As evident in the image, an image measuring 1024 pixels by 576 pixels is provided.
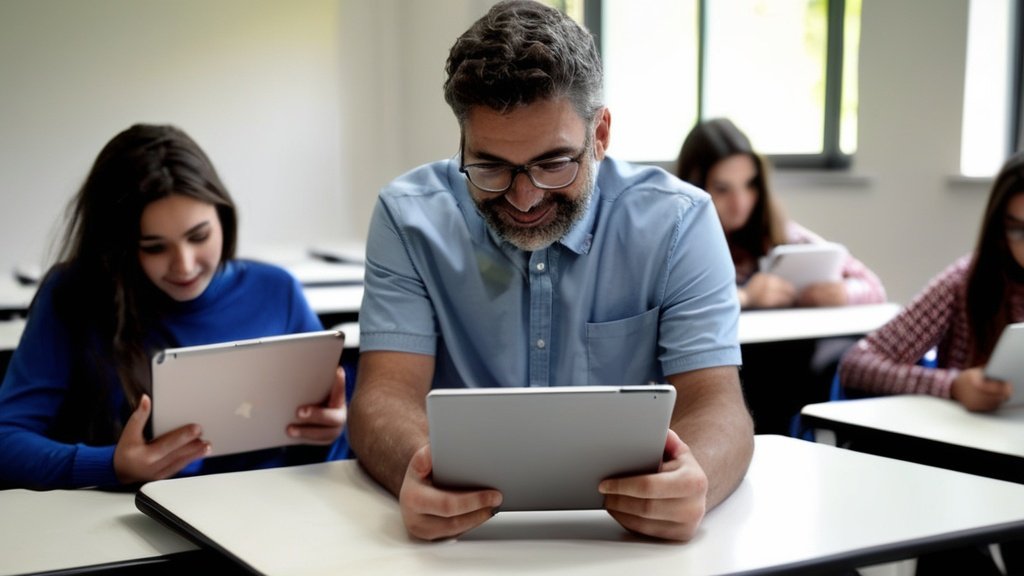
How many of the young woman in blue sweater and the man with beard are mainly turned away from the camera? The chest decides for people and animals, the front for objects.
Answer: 0

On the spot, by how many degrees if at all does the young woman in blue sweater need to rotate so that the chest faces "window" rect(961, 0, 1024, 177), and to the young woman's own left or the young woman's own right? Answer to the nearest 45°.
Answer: approximately 90° to the young woman's own left

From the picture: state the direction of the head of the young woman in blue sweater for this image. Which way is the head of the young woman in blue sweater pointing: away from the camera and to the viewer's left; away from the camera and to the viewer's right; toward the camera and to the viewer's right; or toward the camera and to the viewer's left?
toward the camera and to the viewer's right

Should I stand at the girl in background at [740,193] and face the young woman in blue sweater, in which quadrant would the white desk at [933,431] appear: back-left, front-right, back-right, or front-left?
front-left

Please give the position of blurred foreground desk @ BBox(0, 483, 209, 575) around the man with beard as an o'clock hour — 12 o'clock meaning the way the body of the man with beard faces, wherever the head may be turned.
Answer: The blurred foreground desk is roughly at 2 o'clock from the man with beard.

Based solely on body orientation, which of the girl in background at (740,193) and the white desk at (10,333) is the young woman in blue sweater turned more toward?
the girl in background

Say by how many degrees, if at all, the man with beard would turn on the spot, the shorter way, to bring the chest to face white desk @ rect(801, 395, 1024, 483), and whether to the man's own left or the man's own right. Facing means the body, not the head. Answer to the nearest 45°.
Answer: approximately 90° to the man's own left

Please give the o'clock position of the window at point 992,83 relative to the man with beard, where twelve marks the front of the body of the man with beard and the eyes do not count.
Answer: The window is roughly at 7 o'clock from the man with beard.

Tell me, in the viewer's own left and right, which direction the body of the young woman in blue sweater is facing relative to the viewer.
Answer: facing the viewer and to the right of the viewer

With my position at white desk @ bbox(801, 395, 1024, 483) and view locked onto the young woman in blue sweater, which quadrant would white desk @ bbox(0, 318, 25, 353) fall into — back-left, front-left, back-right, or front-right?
front-right

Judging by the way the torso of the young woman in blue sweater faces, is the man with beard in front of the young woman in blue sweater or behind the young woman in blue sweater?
in front

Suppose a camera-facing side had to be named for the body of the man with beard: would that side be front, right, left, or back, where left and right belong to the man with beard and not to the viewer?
front
